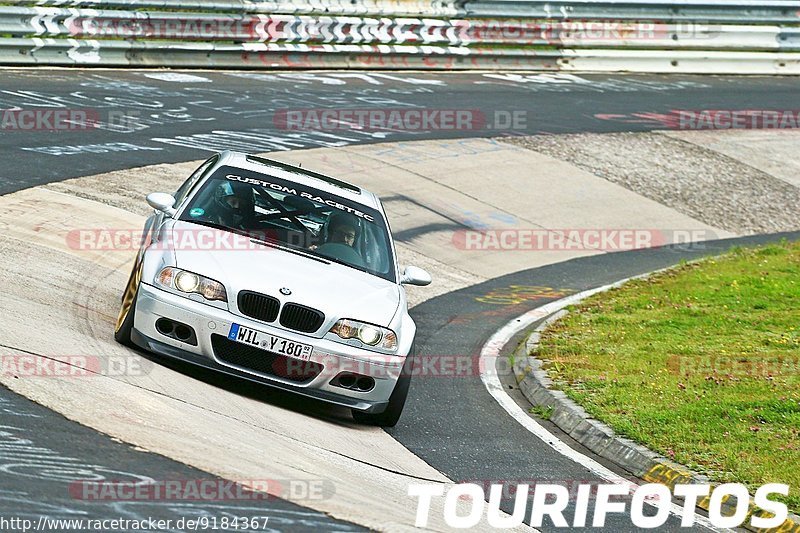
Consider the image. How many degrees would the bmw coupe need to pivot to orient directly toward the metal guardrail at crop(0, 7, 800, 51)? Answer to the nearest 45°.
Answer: approximately 180°

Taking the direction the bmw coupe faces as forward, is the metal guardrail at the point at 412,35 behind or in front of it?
behind

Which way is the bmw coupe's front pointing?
toward the camera

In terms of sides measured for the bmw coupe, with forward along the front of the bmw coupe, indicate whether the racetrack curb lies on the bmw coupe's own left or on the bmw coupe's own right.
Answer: on the bmw coupe's own left

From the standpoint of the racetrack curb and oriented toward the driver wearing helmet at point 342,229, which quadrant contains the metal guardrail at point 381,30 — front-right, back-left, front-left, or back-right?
front-right

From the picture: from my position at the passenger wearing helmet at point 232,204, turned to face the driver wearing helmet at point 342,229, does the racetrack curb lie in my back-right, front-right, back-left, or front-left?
front-right

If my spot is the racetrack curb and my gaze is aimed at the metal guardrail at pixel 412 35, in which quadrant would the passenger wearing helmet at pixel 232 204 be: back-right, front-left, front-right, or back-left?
front-left
